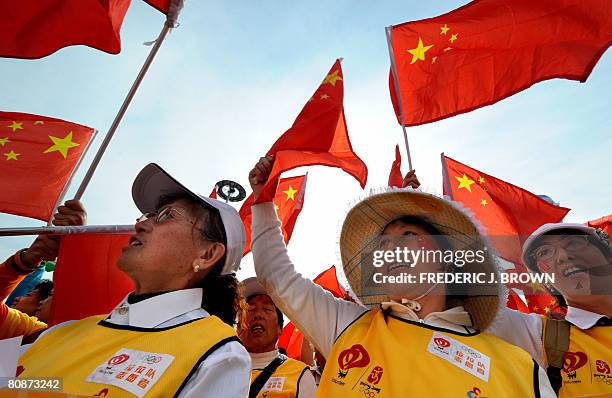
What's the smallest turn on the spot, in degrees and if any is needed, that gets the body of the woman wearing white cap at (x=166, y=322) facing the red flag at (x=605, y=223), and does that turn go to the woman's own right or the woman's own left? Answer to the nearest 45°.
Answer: approximately 135° to the woman's own left

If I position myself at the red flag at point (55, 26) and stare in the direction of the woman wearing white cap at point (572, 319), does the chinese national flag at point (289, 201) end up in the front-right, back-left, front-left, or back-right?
front-left

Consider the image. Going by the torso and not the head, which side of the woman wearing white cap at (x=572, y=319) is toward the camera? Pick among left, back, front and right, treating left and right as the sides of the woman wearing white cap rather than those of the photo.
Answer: front

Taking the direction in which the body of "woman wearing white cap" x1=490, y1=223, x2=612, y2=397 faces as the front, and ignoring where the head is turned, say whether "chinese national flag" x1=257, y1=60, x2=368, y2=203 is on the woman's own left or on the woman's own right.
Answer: on the woman's own right

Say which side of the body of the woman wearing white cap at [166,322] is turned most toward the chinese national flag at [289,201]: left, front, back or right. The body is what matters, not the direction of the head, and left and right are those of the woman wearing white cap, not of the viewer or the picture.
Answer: back

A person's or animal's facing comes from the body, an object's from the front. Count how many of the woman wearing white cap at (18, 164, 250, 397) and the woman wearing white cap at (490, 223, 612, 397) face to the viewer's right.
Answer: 0

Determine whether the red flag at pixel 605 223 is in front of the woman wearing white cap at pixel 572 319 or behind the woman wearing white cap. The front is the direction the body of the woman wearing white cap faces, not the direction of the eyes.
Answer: behind

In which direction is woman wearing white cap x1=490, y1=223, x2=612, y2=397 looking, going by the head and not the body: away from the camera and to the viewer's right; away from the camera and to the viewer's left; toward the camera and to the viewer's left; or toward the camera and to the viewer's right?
toward the camera and to the viewer's left

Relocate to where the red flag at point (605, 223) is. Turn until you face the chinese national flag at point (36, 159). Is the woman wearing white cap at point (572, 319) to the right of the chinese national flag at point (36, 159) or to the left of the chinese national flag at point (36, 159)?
left

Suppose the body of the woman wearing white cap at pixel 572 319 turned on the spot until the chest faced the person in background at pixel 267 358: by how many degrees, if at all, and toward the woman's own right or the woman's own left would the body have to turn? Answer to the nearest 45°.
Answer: approximately 90° to the woman's own right

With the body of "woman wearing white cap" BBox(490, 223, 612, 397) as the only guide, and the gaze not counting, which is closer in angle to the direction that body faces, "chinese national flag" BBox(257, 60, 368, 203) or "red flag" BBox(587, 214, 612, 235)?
the chinese national flag

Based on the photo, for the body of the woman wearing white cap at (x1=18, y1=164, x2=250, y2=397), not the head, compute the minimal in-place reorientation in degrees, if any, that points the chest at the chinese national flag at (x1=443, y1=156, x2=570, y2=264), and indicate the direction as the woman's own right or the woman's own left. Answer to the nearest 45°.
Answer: approximately 180°

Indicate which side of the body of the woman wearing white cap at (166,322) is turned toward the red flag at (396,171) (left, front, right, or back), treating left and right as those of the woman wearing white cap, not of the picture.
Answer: back

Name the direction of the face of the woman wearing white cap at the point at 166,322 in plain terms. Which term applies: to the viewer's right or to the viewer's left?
to the viewer's left

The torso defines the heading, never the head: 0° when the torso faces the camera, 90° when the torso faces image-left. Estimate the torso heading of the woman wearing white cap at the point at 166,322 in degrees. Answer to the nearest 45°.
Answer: approximately 45°

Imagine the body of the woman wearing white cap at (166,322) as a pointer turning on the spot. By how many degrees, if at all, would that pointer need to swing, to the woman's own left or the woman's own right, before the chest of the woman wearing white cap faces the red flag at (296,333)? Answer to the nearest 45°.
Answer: approximately 180°

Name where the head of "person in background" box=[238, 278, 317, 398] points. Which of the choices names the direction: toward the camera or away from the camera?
toward the camera

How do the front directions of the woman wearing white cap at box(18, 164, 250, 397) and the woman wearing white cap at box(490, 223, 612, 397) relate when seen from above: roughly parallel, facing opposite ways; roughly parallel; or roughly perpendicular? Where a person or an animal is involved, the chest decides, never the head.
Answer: roughly parallel
